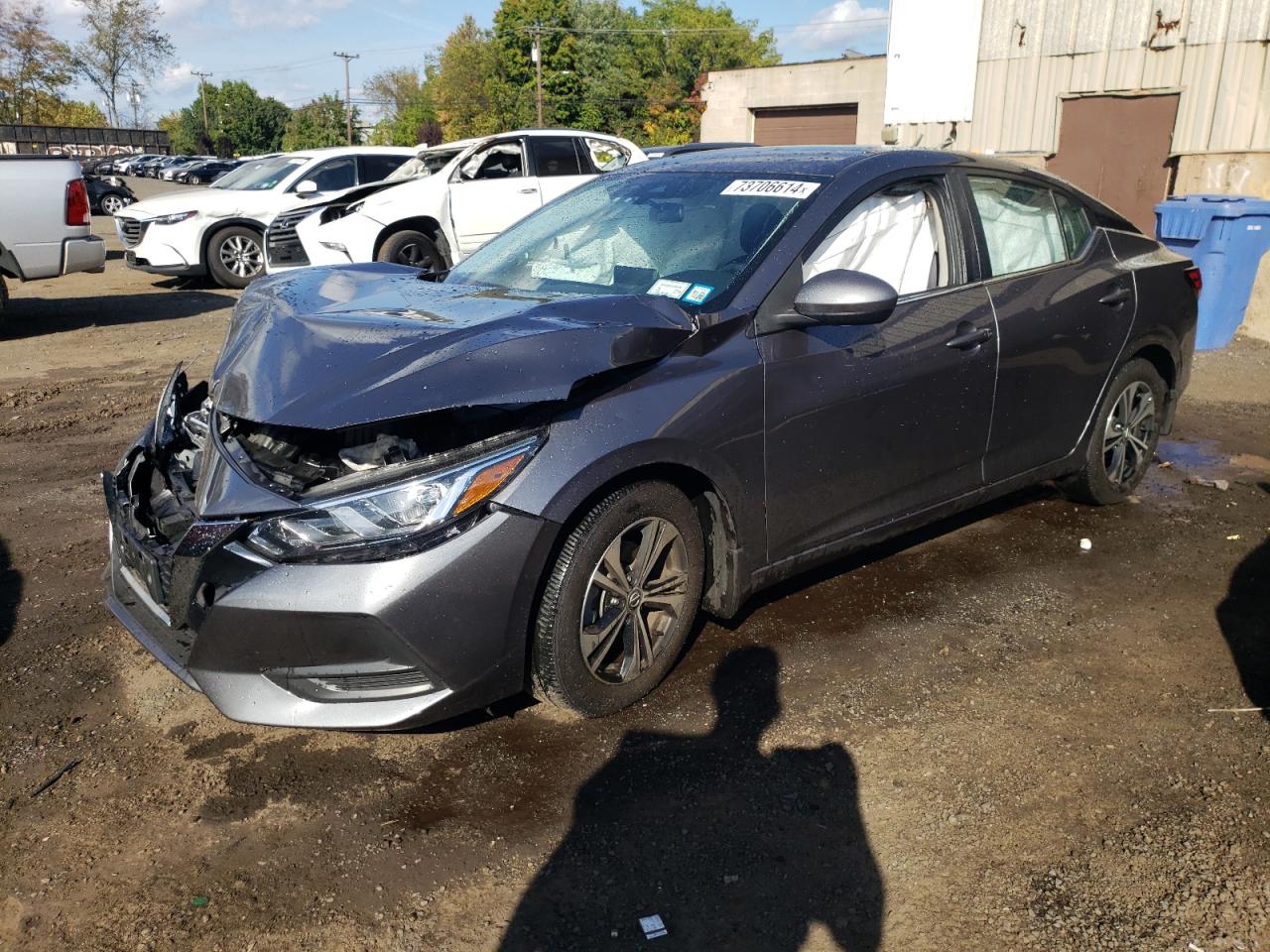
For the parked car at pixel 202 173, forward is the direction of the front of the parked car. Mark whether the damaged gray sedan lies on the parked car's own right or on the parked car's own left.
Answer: on the parked car's own left

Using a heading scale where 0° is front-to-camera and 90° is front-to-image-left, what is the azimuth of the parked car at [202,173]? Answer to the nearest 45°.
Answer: approximately 45°

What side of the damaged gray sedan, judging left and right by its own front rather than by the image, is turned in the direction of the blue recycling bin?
back

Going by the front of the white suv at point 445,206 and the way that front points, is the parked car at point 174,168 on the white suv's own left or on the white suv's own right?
on the white suv's own right

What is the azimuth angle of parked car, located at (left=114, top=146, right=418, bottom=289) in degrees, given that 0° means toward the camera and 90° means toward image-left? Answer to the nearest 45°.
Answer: approximately 45°

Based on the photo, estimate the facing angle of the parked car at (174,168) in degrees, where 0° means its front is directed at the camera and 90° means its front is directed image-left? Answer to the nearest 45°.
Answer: approximately 45°

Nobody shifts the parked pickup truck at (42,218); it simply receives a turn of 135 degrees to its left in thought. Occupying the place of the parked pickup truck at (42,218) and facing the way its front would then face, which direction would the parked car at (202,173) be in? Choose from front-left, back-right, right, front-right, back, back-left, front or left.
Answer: back-left

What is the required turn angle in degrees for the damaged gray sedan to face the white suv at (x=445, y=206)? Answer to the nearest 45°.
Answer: approximately 135° to its right
